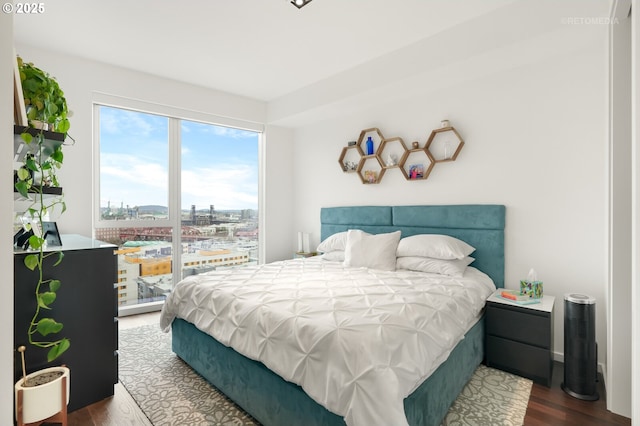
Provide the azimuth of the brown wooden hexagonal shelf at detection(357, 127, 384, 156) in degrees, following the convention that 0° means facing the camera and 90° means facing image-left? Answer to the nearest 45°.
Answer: approximately 45°

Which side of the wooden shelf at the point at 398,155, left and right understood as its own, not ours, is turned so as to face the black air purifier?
left

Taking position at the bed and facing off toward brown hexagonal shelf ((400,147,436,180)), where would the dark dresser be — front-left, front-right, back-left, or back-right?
back-left

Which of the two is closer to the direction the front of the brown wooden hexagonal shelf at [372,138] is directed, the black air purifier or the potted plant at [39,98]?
the potted plant

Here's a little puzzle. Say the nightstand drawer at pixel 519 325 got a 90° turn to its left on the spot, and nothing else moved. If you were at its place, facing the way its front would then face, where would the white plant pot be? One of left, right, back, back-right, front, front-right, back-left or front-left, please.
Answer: right

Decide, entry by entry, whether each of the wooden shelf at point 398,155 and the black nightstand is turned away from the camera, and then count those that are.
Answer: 0

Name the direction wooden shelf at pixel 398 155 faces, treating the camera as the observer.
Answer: facing the viewer and to the left of the viewer

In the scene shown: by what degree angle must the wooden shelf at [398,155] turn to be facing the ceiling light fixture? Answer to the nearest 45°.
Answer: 0° — it already faces it

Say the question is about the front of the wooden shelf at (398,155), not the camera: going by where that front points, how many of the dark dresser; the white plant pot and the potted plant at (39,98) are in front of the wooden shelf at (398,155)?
3

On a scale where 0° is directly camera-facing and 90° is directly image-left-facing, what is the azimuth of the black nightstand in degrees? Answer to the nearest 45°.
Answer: approximately 45°

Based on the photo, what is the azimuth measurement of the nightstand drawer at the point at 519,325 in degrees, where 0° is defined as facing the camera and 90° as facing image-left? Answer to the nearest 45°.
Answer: approximately 45°

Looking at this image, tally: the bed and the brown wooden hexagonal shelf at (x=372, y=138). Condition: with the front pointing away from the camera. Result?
0

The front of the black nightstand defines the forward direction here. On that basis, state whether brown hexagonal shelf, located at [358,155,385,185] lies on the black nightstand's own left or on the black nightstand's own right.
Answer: on the black nightstand's own right
